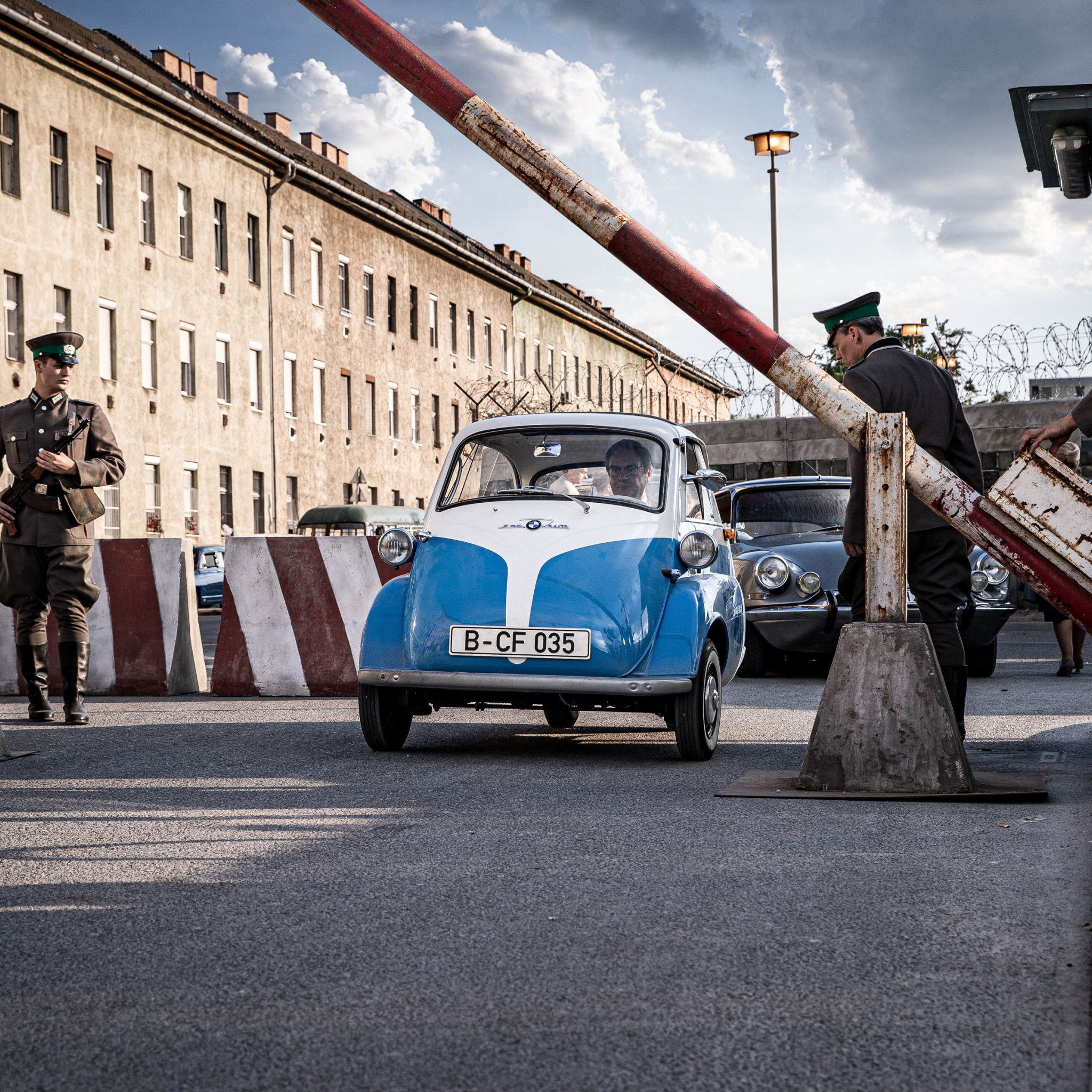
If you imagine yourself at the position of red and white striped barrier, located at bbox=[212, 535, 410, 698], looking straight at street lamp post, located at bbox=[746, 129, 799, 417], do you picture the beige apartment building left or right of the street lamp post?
left

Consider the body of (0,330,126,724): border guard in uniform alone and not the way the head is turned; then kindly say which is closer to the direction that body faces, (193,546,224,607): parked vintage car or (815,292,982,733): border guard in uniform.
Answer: the border guard in uniform

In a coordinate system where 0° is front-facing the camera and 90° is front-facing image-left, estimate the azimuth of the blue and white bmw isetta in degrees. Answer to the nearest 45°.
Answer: approximately 0°

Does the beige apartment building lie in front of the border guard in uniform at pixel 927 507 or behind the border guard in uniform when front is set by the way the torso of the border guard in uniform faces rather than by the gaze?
in front

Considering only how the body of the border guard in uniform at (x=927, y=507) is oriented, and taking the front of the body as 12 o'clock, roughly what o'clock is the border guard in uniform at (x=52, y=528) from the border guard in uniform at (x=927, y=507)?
the border guard in uniform at (x=52, y=528) is roughly at 11 o'clock from the border guard in uniform at (x=927, y=507).

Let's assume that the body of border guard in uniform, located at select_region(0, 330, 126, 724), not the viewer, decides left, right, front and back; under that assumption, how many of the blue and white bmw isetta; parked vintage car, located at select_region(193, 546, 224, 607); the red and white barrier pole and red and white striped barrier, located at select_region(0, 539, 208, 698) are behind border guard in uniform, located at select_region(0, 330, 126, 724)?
2

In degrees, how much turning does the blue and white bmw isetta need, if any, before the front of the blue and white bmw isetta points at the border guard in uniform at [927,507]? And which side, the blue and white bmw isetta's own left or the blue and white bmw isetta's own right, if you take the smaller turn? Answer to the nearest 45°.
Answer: approximately 45° to the blue and white bmw isetta's own left

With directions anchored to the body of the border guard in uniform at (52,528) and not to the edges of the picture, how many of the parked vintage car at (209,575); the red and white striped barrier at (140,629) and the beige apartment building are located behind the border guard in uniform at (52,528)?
3

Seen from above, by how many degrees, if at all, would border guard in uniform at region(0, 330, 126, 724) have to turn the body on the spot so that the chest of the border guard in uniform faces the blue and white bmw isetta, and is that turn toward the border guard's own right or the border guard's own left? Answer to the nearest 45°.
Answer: approximately 45° to the border guard's own left

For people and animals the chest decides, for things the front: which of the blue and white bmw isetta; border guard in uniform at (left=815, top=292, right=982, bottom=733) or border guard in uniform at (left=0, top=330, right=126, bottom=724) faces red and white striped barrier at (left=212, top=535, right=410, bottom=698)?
border guard in uniform at (left=815, top=292, right=982, bottom=733)

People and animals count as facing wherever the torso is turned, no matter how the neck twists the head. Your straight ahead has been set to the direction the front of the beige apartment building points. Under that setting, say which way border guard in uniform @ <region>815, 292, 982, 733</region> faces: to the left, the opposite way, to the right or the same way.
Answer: the opposite way
